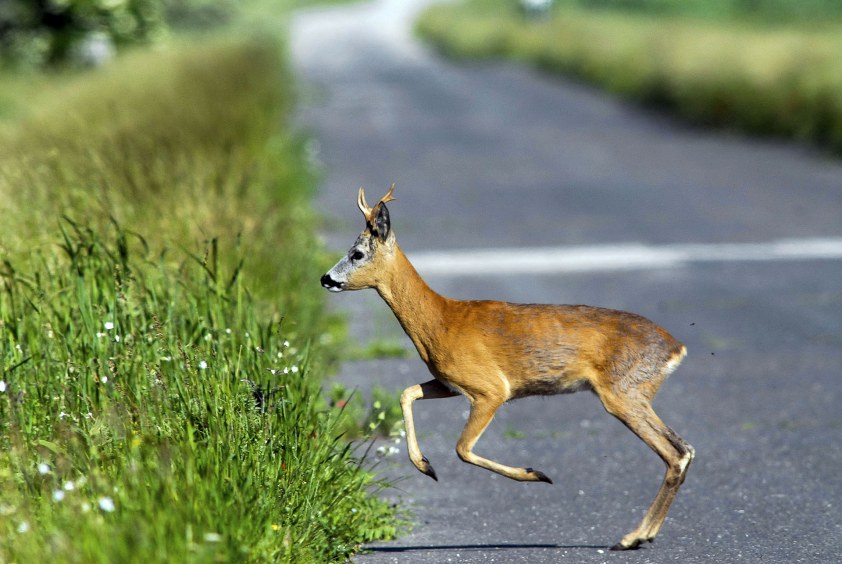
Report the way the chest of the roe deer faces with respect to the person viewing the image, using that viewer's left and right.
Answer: facing to the left of the viewer
